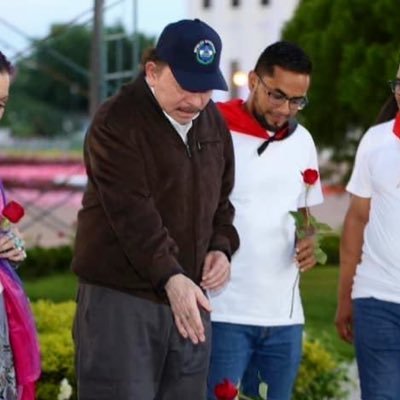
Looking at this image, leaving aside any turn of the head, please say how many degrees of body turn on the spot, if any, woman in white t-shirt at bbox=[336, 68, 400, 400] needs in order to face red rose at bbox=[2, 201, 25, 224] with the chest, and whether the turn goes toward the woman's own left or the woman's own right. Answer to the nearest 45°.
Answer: approximately 45° to the woman's own right

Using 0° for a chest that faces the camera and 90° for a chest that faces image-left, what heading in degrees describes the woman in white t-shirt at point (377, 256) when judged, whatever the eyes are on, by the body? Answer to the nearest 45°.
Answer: approximately 0°

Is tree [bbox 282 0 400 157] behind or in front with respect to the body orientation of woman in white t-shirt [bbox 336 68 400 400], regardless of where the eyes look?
behind

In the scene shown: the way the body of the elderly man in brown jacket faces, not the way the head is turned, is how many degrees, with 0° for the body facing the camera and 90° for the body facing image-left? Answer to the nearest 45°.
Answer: approximately 315°

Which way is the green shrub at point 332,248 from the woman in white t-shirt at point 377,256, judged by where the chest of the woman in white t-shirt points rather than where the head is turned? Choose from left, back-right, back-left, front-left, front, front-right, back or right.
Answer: back

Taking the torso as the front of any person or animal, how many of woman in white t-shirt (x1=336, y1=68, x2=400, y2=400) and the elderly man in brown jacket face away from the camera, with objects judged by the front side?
0

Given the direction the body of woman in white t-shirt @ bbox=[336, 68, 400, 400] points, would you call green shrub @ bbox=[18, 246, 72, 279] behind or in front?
behind

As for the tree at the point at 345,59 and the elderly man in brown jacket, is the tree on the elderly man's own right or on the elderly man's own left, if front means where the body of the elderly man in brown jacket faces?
on the elderly man's own left

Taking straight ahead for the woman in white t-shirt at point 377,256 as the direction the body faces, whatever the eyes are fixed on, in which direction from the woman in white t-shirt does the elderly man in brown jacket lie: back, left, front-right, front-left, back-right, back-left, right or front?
front-right

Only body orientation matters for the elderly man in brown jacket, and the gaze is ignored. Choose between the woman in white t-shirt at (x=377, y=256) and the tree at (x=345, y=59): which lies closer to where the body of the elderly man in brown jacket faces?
the woman in white t-shirt

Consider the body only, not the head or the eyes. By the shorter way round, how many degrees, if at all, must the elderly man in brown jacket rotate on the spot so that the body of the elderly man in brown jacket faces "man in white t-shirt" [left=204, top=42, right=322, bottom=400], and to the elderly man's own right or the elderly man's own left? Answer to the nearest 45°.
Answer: approximately 90° to the elderly man's own left
